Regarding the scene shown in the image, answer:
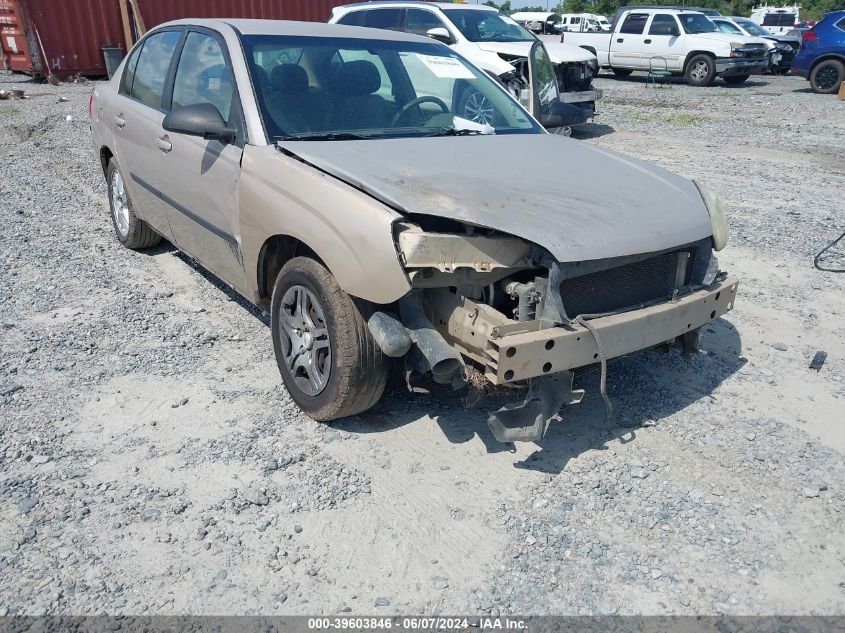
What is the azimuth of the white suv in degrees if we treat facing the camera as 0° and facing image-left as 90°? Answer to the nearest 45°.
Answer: approximately 315°

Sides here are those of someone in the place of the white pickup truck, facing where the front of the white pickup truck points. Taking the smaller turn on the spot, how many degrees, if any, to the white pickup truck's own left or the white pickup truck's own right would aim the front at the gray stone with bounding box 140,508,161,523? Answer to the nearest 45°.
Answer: approximately 45° to the white pickup truck's own right

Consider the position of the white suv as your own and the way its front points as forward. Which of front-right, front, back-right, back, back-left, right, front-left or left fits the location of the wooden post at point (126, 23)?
back

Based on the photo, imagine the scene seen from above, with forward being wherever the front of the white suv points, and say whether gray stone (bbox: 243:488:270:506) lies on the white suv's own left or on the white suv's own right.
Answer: on the white suv's own right

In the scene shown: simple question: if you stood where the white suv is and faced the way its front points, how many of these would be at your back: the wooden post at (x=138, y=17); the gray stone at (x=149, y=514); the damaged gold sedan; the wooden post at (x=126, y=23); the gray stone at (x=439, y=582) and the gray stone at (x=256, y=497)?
2

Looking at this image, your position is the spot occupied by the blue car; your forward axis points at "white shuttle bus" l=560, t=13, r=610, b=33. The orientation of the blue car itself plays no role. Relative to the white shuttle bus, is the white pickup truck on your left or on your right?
left

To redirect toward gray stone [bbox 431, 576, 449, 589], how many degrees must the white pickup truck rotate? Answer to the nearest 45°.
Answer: approximately 45° to its right

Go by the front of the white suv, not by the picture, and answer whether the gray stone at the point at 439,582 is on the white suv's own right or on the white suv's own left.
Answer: on the white suv's own right

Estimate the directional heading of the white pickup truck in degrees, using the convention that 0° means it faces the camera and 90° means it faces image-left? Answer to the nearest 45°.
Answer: approximately 315°

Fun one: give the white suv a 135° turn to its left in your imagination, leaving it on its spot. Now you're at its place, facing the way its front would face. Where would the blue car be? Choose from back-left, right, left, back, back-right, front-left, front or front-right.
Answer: front-right

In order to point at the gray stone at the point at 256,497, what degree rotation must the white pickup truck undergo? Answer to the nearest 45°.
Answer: approximately 45° to its right

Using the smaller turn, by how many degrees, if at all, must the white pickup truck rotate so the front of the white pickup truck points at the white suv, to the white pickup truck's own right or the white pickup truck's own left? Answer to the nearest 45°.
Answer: approximately 45° to the white pickup truck's own right
